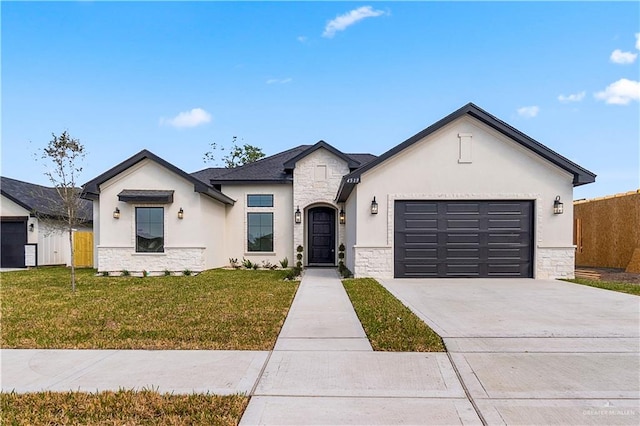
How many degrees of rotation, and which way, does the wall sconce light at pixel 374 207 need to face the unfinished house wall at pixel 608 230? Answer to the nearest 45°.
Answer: approximately 135° to its left

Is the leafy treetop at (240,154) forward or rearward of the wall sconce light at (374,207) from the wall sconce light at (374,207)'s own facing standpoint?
rearward
